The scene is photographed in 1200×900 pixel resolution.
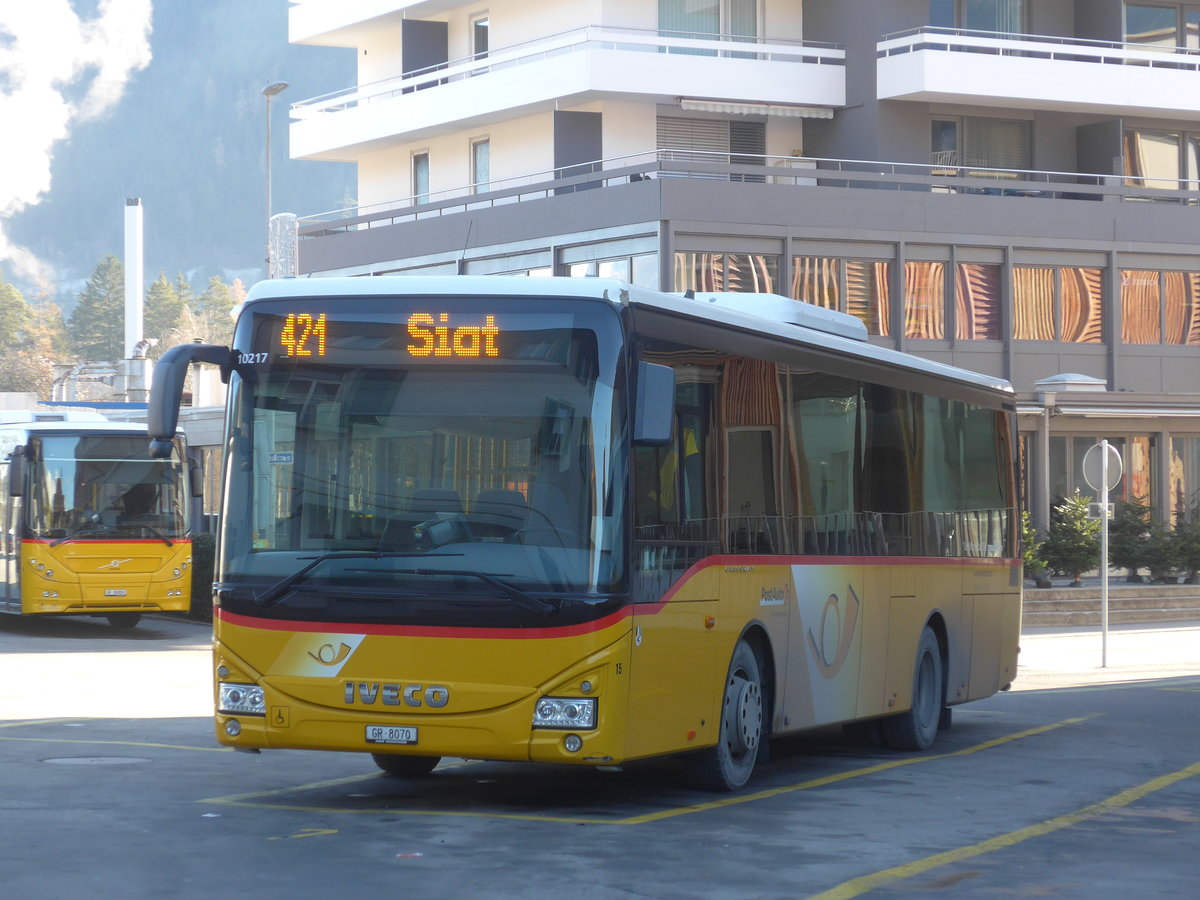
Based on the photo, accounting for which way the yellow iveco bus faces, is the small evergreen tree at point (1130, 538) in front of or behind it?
behind

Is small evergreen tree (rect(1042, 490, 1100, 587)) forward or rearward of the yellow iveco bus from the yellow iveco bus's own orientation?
rearward

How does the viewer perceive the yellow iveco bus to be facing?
facing the viewer and to the left of the viewer

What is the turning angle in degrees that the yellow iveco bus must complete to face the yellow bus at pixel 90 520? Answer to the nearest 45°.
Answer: approximately 135° to its right

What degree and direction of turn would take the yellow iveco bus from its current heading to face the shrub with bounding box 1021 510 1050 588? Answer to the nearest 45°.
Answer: approximately 135° to its right

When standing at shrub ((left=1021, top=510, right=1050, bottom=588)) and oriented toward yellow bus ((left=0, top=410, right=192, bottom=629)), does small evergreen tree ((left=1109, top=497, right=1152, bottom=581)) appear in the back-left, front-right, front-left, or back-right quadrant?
back-right
